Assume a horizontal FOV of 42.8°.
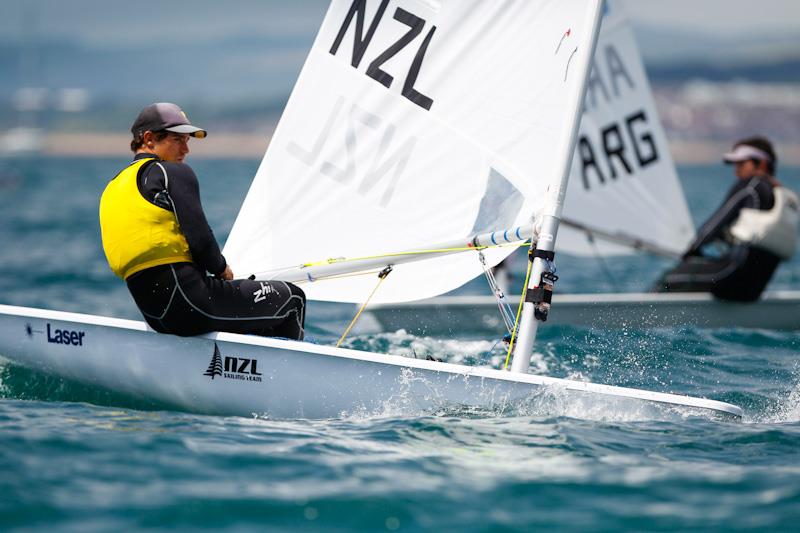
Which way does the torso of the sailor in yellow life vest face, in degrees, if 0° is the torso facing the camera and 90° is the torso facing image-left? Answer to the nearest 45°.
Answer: approximately 270°
